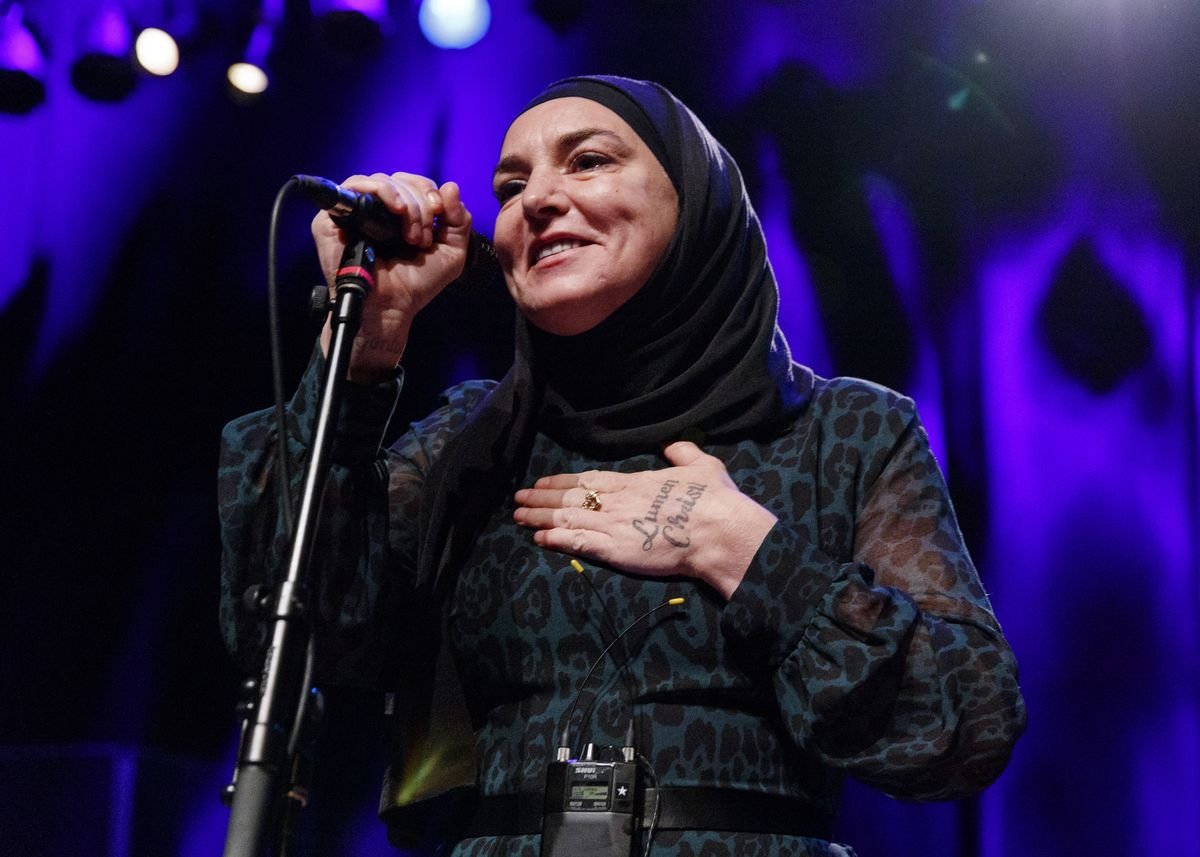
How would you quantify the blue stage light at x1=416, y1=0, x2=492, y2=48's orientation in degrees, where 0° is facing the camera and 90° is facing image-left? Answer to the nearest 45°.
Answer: approximately 0°

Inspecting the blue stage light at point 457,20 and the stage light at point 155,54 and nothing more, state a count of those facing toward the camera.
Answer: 2

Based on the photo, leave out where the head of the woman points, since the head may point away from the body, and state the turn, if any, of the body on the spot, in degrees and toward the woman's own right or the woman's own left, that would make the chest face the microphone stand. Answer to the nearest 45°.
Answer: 0° — they already face it

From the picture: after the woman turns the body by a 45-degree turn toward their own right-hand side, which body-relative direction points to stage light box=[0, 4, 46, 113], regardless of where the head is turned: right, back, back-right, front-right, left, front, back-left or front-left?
front-right

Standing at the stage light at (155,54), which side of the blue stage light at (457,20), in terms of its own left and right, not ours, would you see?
right
